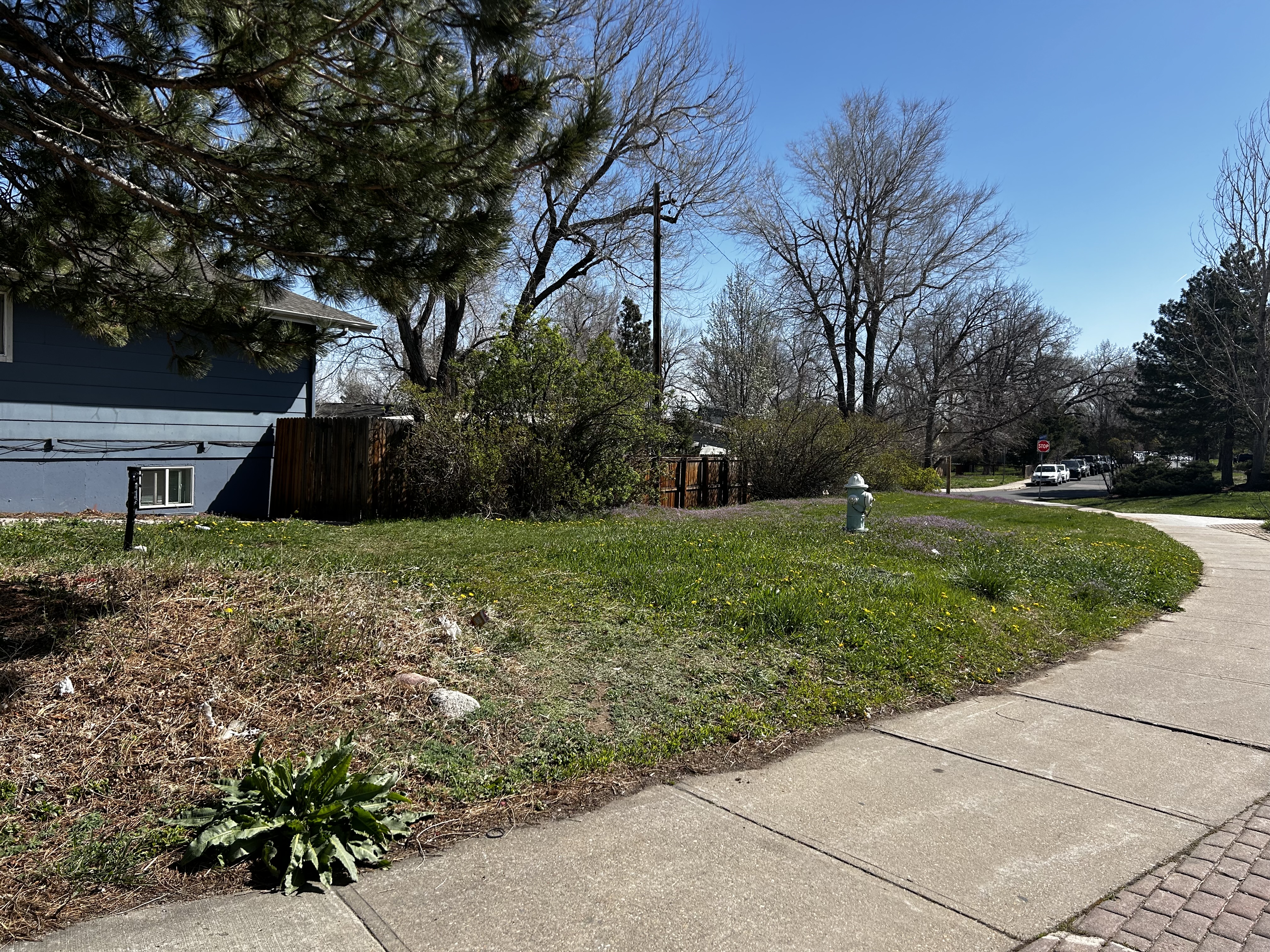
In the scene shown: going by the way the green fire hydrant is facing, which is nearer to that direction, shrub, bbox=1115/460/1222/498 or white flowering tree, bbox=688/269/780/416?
the shrub

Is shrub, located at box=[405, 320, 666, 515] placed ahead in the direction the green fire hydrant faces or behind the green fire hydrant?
behind

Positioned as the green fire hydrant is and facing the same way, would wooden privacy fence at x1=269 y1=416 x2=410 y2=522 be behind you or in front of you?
behind

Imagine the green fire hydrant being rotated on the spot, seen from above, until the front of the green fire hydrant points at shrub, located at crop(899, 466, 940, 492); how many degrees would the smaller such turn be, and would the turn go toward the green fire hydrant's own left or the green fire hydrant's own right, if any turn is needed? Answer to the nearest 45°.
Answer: approximately 90° to the green fire hydrant's own left

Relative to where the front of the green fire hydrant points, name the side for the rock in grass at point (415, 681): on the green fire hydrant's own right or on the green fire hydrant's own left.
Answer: on the green fire hydrant's own right
